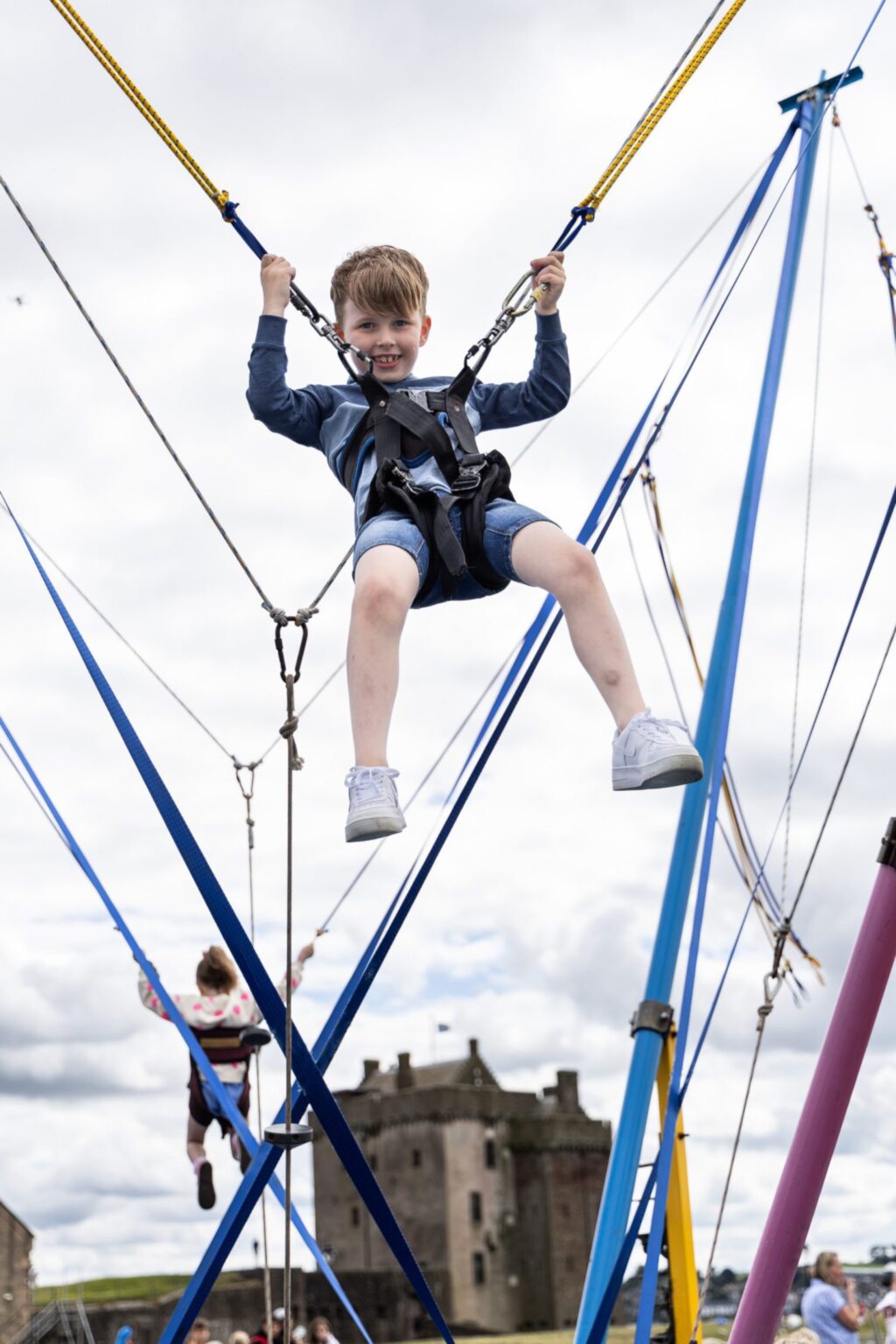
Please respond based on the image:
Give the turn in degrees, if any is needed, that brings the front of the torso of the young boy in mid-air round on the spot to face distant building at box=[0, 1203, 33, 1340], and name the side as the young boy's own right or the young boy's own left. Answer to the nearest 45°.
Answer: approximately 180°

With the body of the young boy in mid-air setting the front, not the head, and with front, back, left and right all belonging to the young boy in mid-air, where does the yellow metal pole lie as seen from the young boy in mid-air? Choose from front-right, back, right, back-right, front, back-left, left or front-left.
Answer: back

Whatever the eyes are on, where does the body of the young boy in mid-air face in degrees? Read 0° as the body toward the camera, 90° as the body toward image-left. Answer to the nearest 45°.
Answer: approximately 0°
